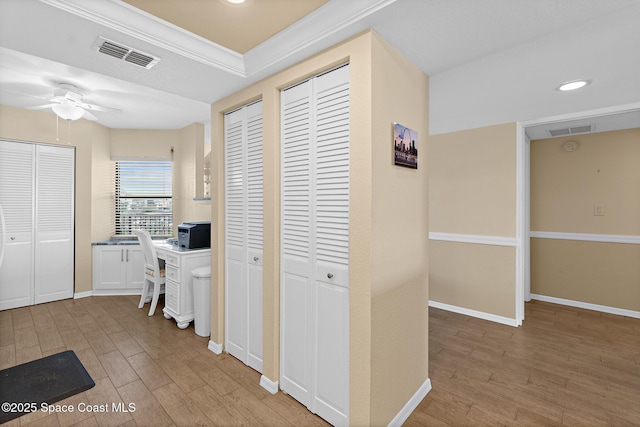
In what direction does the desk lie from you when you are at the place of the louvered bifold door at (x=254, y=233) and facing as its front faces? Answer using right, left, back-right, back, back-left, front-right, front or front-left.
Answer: right

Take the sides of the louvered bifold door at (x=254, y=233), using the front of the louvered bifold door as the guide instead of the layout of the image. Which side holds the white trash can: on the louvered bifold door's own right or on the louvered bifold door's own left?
on the louvered bifold door's own right

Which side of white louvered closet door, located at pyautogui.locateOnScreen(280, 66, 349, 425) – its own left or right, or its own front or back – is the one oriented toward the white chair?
right

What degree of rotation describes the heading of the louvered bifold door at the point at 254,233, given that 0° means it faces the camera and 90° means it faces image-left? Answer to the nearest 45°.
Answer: approximately 45°

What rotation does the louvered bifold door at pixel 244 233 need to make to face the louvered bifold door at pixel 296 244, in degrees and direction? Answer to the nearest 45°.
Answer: approximately 90° to its left

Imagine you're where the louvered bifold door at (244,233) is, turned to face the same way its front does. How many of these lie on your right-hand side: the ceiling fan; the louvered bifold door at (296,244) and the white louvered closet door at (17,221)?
2

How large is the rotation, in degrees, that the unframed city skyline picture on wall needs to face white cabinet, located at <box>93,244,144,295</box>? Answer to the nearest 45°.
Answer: approximately 135° to its right

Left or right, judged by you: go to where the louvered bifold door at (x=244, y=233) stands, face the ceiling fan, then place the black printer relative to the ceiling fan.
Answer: right

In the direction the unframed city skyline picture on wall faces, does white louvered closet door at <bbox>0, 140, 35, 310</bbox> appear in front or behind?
behind

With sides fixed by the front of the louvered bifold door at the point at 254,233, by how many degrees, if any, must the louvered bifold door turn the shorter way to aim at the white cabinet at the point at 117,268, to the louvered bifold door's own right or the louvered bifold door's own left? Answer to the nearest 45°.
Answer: approximately 90° to the louvered bifold door's own right

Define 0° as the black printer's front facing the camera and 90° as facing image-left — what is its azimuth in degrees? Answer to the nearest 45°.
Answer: approximately 45°

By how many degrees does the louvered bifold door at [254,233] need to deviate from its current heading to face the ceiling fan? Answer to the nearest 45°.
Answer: approximately 90° to its right

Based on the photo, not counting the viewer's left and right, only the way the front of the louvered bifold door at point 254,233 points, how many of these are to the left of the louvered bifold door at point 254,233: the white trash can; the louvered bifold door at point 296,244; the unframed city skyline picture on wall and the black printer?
2
